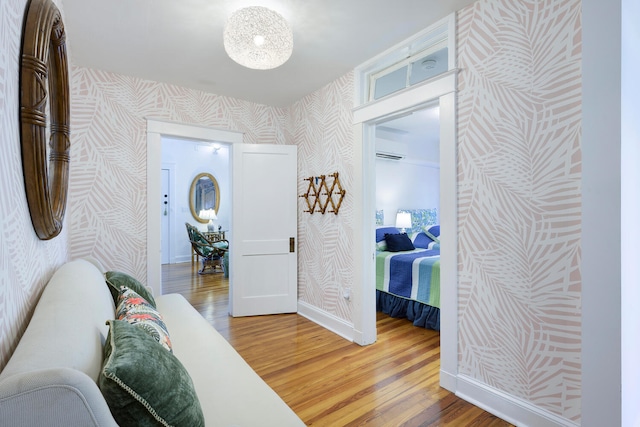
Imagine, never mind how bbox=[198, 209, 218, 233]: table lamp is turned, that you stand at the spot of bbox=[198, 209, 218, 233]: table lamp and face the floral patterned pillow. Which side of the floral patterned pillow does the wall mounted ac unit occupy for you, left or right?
left

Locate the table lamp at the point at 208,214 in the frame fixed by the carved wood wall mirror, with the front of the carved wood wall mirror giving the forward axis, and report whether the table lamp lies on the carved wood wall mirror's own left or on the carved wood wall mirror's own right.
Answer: on the carved wood wall mirror's own left

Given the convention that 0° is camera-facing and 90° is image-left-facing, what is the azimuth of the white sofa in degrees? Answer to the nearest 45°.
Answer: approximately 270°

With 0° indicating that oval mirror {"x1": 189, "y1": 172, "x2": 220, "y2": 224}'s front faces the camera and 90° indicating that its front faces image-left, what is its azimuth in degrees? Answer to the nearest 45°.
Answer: approximately 0°

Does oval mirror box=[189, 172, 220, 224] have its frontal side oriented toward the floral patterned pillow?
yes

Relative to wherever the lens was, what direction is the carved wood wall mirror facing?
facing to the right of the viewer
